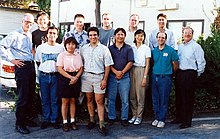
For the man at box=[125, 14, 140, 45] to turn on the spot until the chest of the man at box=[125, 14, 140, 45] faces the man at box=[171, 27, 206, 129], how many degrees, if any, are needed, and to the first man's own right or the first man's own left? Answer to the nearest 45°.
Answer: approximately 90° to the first man's own left

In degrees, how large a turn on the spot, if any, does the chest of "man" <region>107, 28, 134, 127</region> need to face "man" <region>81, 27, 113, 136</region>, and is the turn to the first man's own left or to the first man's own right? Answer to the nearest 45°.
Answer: approximately 45° to the first man's own right
